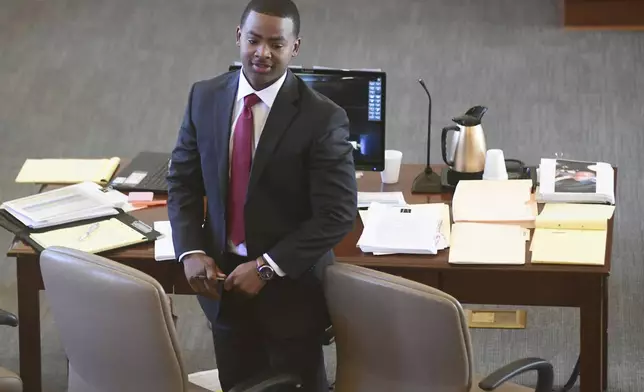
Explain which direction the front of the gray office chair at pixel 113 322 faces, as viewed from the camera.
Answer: facing away from the viewer and to the right of the viewer

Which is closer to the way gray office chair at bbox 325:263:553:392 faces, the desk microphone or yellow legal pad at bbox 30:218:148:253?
the desk microphone

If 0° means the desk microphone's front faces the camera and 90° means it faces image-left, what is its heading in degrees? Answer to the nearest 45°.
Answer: approximately 45°

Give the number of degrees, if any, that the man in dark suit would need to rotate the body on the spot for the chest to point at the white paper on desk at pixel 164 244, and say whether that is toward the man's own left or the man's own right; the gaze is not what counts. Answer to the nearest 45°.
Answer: approximately 90° to the man's own right

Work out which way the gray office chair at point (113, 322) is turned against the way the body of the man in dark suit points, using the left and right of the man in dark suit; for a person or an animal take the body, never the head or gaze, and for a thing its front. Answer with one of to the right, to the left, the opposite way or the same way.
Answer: the opposite way

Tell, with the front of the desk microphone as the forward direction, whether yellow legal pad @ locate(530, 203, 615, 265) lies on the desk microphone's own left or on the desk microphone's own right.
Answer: on the desk microphone's own left

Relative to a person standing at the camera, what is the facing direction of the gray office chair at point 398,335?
facing away from the viewer and to the right of the viewer
